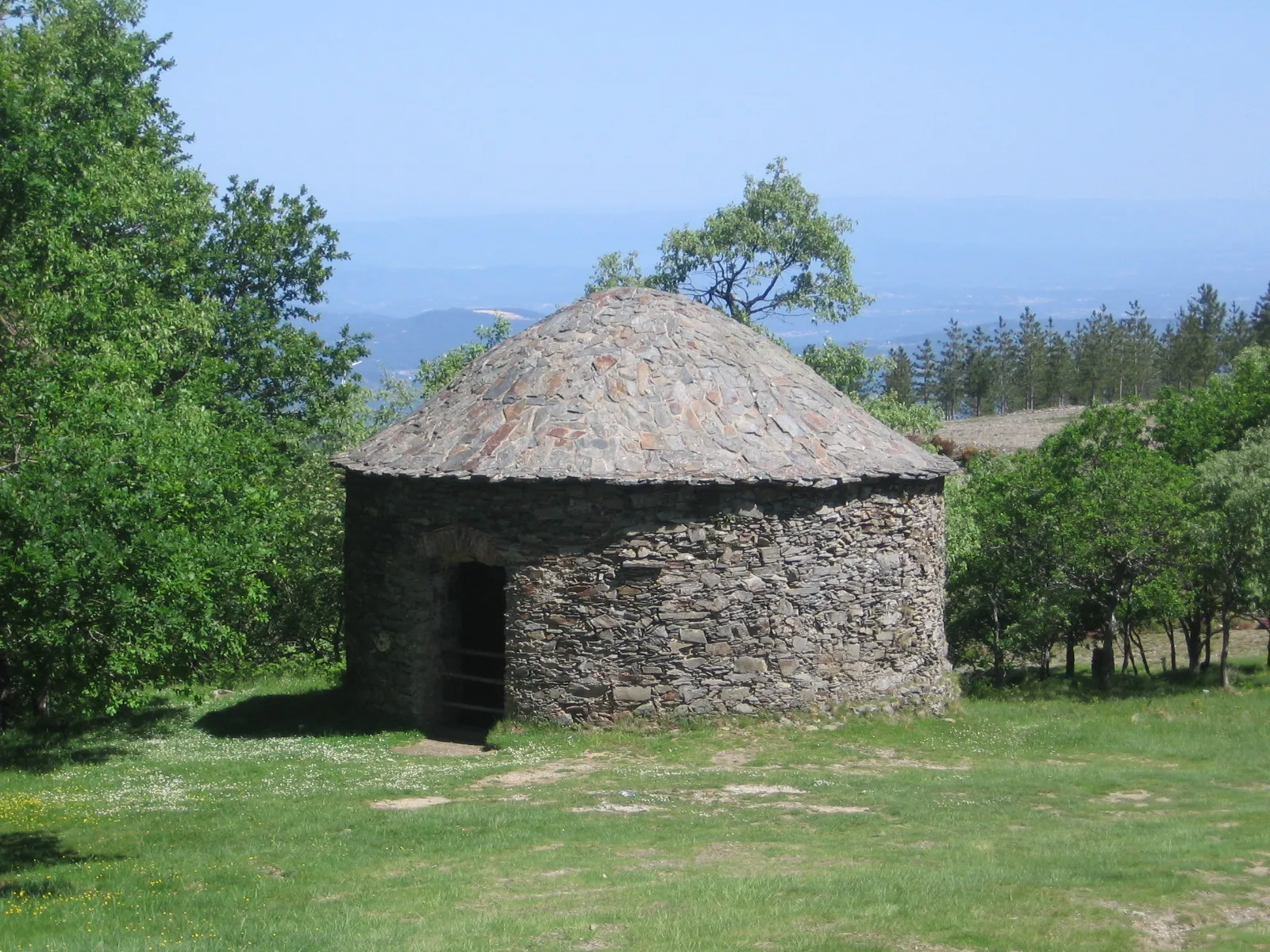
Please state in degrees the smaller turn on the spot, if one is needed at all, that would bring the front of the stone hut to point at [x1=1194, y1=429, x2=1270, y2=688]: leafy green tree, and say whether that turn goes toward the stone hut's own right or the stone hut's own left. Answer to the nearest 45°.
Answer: approximately 180°

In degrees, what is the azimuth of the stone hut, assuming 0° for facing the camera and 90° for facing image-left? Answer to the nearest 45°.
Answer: approximately 45°

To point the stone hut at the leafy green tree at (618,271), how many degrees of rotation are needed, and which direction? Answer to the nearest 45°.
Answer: approximately 135° to its right

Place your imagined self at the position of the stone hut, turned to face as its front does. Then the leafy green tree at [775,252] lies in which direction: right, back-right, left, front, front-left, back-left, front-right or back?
back-right

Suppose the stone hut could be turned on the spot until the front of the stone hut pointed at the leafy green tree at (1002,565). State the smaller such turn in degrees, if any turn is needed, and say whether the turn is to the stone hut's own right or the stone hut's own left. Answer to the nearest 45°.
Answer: approximately 180°

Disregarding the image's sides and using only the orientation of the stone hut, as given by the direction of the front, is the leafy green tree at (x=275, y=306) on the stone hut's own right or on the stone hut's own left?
on the stone hut's own right

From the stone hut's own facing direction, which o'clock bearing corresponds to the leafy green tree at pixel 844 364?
The leafy green tree is roughly at 5 o'clock from the stone hut.

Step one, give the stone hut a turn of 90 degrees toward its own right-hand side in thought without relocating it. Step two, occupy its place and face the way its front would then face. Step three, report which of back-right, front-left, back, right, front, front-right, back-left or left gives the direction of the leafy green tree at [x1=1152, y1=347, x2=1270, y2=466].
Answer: right

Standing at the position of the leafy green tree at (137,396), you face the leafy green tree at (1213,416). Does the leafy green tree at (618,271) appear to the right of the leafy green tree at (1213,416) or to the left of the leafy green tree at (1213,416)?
left
